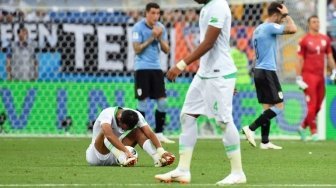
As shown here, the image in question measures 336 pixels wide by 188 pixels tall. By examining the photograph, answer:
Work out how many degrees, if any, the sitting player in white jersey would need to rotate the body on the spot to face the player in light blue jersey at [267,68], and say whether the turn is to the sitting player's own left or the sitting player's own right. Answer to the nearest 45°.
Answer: approximately 90° to the sitting player's own left
